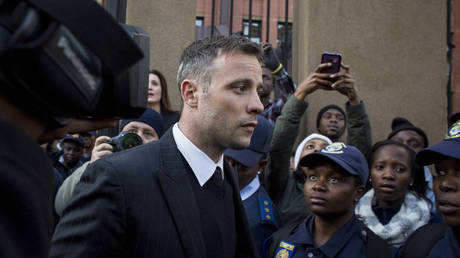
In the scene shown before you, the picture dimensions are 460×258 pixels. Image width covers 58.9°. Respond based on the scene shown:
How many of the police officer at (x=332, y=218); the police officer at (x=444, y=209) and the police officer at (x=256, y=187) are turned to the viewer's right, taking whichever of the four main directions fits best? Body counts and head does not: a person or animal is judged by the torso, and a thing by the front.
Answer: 0

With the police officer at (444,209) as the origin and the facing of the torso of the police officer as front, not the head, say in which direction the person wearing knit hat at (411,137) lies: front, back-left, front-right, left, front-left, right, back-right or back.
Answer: back-right

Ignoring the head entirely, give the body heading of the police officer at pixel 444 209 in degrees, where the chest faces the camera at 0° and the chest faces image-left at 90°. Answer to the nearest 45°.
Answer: approximately 45°

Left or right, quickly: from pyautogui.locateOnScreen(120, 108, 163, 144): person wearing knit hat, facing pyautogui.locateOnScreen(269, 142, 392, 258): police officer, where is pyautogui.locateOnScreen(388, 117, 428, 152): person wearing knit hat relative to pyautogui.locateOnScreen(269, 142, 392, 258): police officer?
left

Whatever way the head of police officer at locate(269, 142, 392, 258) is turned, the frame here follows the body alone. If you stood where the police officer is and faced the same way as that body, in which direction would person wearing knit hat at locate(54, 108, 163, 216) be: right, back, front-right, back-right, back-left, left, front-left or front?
front-right

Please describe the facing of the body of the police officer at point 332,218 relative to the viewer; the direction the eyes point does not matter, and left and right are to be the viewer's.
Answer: facing the viewer and to the left of the viewer

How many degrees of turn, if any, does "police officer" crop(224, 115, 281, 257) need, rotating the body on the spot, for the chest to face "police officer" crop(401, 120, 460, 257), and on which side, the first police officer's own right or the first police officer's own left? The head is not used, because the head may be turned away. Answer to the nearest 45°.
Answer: approximately 90° to the first police officer's own left

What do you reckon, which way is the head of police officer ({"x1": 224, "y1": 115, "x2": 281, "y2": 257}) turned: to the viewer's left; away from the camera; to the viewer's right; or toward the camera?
to the viewer's left

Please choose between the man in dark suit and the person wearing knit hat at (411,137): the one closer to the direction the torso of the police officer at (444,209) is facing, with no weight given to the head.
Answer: the man in dark suit

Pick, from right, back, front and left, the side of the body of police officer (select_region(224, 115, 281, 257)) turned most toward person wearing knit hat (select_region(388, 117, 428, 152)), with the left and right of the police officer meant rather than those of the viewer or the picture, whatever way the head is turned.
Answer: back
